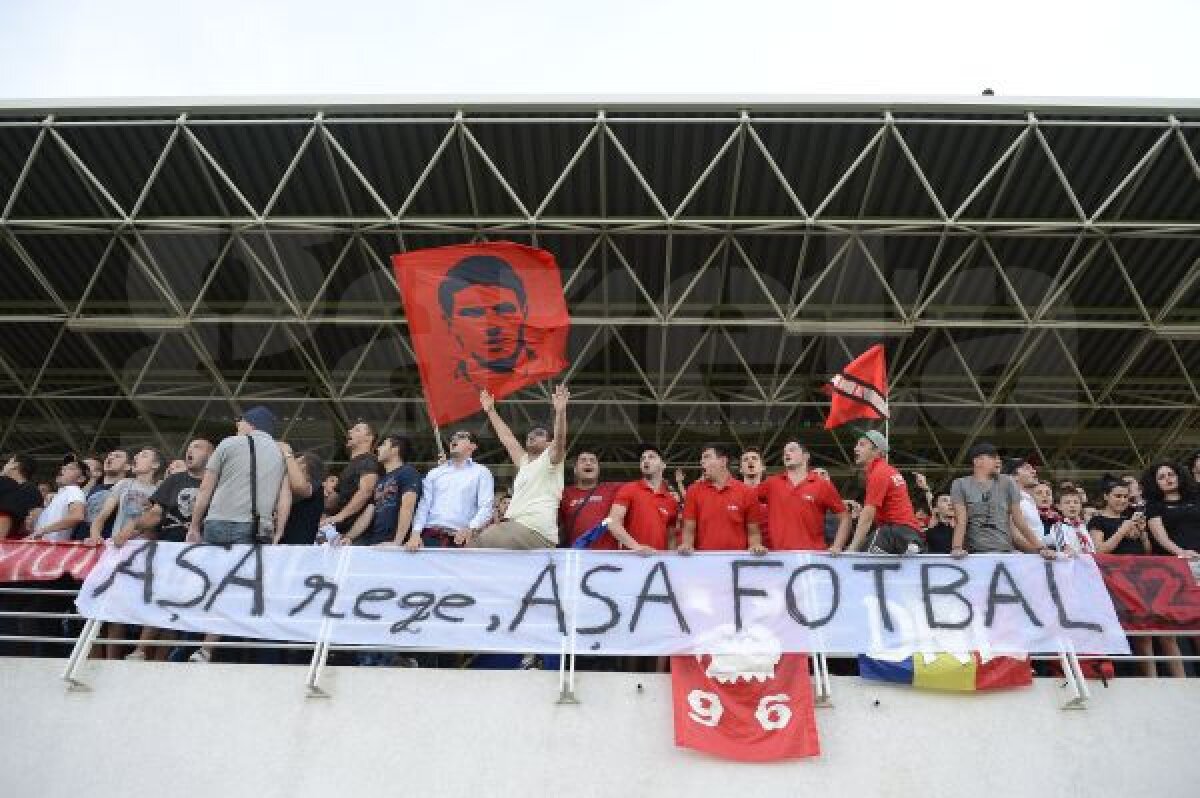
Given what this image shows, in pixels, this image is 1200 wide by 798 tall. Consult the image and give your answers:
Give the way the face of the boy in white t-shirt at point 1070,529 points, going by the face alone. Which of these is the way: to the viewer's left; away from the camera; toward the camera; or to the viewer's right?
toward the camera

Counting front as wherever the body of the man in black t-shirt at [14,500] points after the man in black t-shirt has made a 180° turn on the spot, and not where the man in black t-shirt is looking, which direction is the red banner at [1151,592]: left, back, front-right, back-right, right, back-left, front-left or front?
right

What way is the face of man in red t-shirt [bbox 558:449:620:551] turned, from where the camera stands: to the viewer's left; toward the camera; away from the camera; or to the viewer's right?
toward the camera

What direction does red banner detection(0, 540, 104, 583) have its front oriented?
toward the camera

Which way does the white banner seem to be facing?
toward the camera

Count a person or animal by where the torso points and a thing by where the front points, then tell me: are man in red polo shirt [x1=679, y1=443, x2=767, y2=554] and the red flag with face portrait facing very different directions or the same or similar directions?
same or similar directions

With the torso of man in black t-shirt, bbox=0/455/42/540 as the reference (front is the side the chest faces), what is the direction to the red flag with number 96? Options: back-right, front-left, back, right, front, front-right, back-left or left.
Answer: left

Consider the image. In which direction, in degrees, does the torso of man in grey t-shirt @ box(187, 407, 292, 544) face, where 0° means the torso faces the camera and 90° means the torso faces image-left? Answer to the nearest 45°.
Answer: approximately 180°

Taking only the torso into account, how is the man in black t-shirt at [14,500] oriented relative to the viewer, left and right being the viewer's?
facing the viewer and to the left of the viewer

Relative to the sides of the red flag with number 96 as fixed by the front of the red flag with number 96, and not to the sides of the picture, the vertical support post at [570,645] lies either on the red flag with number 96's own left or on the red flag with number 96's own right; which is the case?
on the red flag with number 96's own right

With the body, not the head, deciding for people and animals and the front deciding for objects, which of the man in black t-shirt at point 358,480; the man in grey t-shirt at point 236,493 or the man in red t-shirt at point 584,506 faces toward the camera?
the man in red t-shirt

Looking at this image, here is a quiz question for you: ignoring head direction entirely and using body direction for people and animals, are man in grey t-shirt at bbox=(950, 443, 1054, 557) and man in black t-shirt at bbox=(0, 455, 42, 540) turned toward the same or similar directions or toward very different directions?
same or similar directions

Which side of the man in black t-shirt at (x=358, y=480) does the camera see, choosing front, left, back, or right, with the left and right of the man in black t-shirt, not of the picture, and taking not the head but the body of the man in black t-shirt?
left

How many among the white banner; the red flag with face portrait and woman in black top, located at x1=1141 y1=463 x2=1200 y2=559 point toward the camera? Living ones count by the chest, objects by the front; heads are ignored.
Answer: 3
